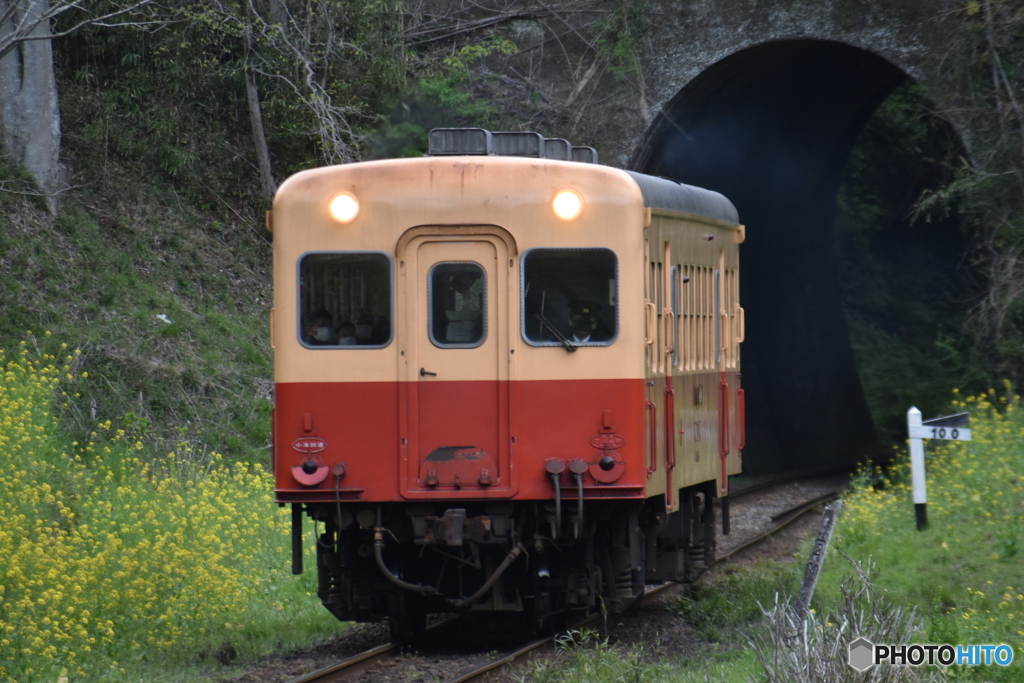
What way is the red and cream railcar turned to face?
toward the camera

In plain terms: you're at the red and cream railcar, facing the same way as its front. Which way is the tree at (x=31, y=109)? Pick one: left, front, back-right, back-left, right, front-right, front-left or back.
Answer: back-right

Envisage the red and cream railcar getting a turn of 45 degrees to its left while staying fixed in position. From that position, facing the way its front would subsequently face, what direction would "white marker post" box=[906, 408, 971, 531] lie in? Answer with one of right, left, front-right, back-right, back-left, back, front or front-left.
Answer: left
